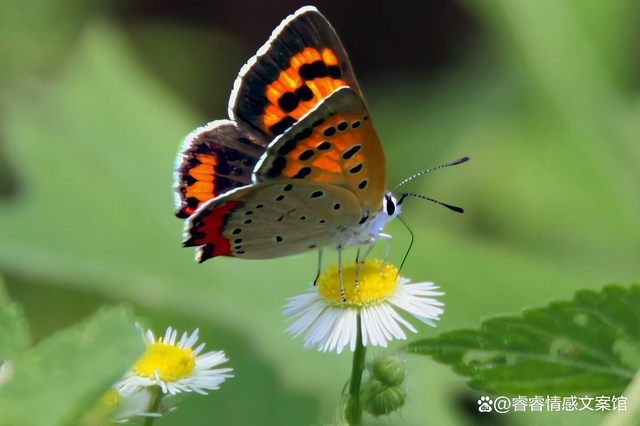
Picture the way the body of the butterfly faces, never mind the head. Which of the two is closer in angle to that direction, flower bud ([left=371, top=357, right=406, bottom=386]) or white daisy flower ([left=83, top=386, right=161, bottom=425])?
the flower bud

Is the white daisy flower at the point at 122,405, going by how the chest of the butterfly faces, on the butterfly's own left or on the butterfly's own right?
on the butterfly's own right

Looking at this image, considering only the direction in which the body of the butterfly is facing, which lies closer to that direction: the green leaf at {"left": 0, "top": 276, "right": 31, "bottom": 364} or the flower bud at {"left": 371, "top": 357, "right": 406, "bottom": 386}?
the flower bud

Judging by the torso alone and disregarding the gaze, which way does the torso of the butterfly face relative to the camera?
to the viewer's right

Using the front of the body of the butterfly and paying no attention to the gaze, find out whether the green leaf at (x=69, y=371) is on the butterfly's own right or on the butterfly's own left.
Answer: on the butterfly's own right
